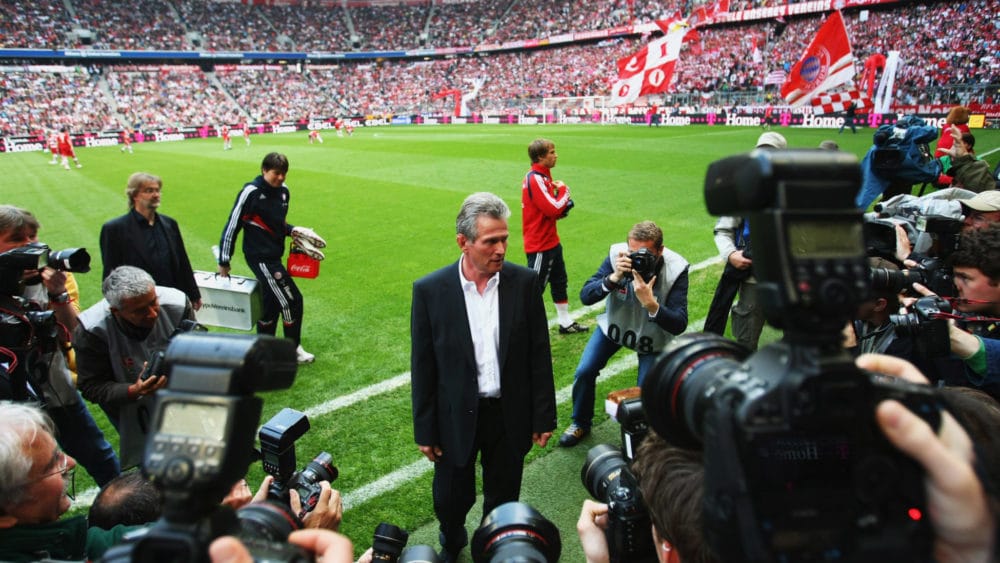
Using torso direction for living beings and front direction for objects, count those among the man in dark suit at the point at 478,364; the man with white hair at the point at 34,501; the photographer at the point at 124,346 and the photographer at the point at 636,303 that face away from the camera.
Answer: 0

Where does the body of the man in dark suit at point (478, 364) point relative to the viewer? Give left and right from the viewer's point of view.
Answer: facing the viewer

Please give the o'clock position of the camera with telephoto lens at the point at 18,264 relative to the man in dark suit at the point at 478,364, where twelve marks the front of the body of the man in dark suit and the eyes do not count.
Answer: The camera with telephoto lens is roughly at 3 o'clock from the man in dark suit.

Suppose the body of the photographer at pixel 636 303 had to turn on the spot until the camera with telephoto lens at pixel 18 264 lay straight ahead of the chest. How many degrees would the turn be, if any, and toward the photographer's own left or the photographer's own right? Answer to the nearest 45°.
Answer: approximately 45° to the photographer's own right

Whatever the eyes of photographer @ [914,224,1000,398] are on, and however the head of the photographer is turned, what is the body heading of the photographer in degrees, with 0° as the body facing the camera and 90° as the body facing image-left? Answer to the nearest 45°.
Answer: approximately 90°

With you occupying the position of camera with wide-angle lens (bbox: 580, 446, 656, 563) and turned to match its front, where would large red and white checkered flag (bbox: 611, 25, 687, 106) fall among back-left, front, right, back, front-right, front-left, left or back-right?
front-right

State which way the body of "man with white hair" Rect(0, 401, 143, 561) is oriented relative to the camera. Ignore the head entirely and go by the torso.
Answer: to the viewer's right

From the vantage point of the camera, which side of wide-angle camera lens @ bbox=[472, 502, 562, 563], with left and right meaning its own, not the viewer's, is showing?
back

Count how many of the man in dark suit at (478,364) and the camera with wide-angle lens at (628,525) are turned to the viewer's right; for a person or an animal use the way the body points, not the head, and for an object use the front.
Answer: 0

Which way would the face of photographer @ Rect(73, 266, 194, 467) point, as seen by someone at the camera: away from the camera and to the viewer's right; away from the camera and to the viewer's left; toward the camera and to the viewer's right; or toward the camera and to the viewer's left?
toward the camera and to the viewer's right

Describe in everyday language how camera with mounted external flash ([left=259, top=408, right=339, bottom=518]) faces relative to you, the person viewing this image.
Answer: facing away from the viewer and to the right of the viewer

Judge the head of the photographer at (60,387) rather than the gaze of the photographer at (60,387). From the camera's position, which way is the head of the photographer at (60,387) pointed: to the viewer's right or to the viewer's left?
to the viewer's right

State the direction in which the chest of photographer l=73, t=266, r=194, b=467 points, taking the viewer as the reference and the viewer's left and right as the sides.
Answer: facing the viewer and to the right of the viewer

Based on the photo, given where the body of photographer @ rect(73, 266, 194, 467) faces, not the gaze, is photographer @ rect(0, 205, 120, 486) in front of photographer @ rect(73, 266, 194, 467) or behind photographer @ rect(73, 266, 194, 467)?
behind

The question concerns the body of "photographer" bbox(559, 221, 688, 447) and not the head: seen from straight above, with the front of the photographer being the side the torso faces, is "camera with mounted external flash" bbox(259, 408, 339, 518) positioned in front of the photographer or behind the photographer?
in front

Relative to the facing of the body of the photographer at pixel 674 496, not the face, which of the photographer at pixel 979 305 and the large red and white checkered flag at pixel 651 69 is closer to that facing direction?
the large red and white checkered flag
